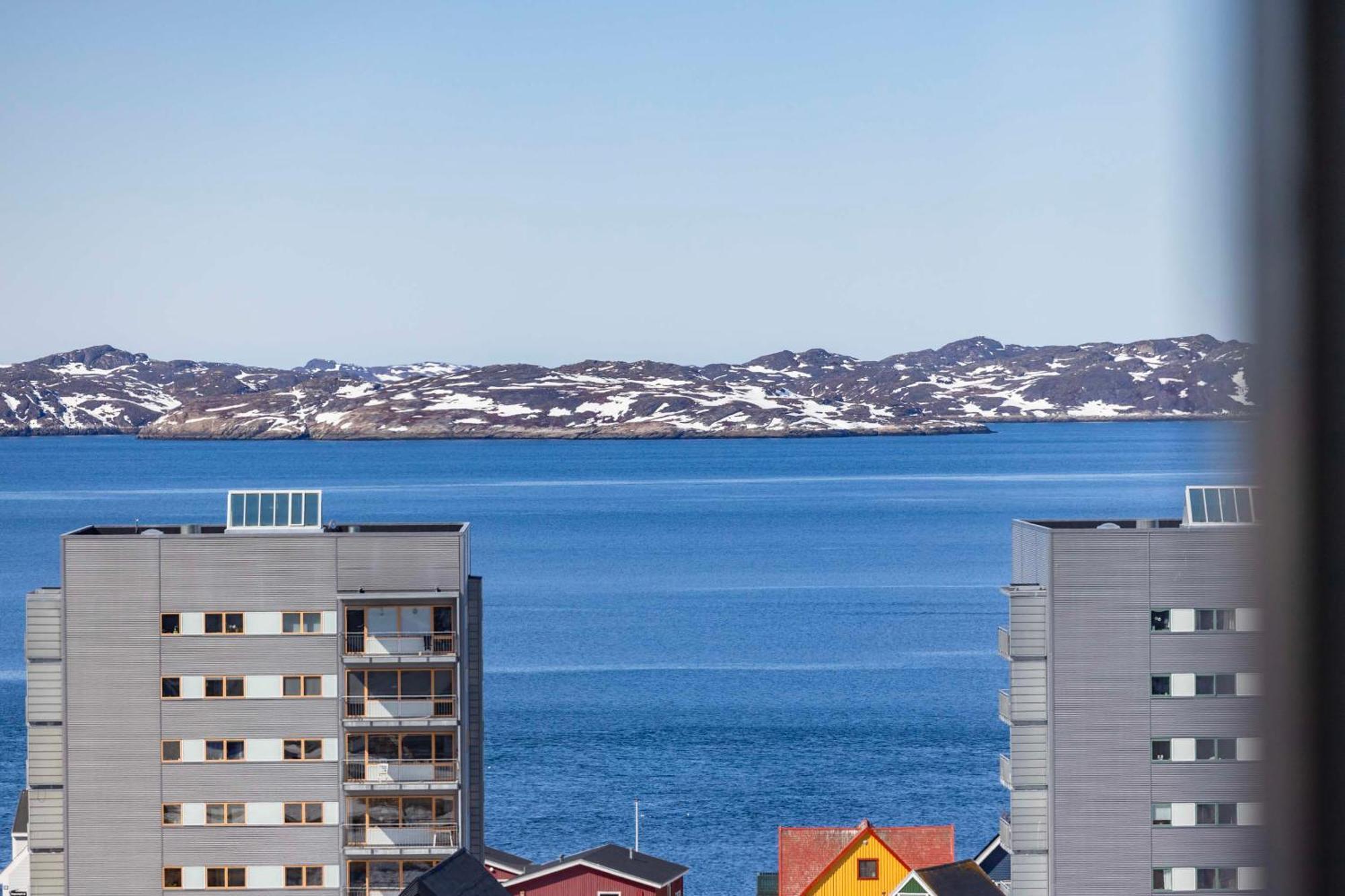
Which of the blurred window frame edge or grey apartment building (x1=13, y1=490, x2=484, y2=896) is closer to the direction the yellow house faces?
the blurred window frame edge

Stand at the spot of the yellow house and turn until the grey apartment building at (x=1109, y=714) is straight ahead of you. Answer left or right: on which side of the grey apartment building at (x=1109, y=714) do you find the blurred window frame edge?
right

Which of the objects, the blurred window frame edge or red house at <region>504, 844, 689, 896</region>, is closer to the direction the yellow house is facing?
the blurred window frame edge

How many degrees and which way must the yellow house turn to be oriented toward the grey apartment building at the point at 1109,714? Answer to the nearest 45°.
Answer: approximately 45° to its left

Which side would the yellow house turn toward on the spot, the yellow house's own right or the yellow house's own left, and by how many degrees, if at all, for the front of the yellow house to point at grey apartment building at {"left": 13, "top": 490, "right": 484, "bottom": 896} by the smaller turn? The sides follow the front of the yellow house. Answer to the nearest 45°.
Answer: approximately 45° to the yellow house's own right

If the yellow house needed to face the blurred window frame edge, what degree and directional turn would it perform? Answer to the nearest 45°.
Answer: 0° — it already faces it

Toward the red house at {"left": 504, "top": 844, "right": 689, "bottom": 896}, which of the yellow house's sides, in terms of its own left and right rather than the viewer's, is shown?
right

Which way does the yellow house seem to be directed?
toward the camera
